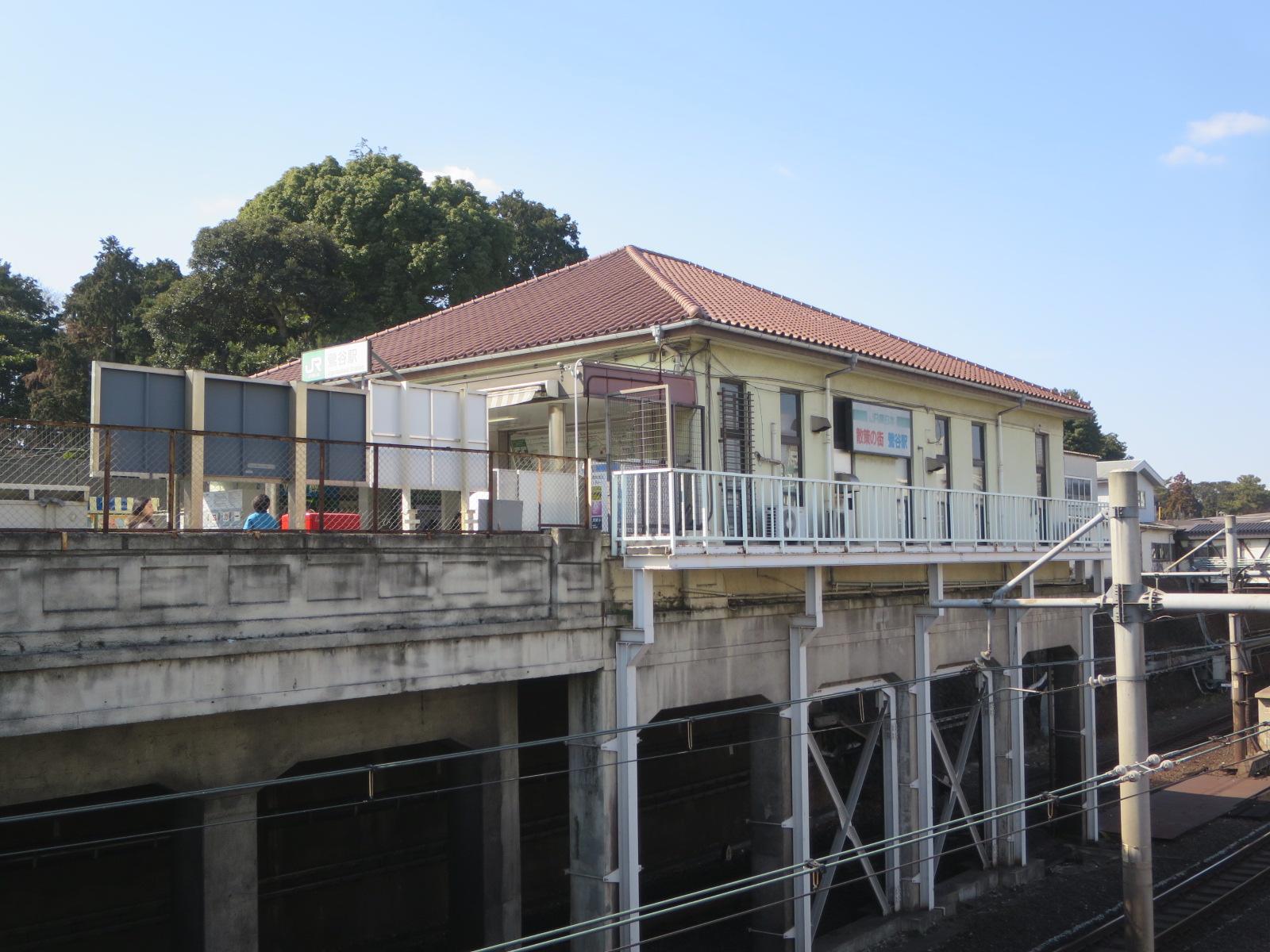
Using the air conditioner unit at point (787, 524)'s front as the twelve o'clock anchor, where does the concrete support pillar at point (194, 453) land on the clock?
The concrete support pillar is roughly at 3 o'clock from the air conditioner unit.

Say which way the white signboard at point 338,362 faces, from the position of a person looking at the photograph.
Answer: facing the viewer and to the left of the viewer

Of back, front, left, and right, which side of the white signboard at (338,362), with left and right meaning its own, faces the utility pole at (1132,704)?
left

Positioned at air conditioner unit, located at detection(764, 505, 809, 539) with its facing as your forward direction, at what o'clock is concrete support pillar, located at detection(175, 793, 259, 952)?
The concrete support pillar is roughly at 3 o'clock from the air conditioner unit.

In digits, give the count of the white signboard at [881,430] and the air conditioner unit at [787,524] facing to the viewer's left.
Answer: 0

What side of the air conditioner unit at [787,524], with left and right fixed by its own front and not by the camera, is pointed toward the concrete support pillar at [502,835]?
right

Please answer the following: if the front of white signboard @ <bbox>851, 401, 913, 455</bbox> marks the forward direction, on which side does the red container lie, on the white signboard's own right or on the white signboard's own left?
on the white signboard's own right

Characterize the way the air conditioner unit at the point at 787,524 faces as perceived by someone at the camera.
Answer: facing the viewer and to the right of the viewer

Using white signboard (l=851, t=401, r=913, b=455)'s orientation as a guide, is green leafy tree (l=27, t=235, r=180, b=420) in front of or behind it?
behind

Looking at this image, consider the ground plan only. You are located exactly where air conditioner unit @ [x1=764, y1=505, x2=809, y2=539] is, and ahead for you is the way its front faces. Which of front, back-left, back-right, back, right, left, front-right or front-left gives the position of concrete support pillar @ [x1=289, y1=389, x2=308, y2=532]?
right

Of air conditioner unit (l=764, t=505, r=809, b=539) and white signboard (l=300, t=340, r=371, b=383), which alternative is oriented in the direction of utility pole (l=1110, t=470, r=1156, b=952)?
the air conditioner unit

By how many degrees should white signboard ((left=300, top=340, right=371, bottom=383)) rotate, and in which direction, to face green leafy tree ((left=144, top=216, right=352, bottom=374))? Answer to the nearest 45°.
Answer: approximately 135° to its right
